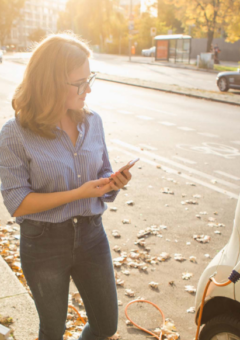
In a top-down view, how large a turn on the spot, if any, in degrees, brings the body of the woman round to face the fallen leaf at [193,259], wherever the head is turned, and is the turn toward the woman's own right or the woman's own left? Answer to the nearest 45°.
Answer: approximately 90° to the woman's own left

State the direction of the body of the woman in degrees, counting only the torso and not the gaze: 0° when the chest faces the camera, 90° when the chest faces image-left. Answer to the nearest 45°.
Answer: approximately 315°

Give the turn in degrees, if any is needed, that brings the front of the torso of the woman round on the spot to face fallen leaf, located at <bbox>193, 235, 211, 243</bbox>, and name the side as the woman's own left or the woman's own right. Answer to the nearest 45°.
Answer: approximately 90° to the woman's own left

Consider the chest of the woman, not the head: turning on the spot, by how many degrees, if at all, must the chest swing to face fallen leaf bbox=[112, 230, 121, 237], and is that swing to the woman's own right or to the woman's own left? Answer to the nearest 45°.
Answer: approximately 135° to the woman's own left

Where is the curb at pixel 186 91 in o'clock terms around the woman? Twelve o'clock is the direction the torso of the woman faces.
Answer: The curb is roughly at 8 o'clock from the woman.

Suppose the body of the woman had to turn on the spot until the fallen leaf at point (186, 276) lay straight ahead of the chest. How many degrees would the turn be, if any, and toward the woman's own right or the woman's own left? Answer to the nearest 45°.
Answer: approximately 90° to the woman's own left

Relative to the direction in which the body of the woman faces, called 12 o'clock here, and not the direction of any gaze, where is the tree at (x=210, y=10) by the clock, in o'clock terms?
The tree is roughly at 8 o'clock from the woman.

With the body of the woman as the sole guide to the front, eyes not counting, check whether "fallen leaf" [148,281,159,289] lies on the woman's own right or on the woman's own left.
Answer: on the woman's own left

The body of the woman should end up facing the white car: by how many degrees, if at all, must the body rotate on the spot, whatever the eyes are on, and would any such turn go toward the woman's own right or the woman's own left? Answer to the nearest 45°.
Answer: approximately 45° to the woman's own left

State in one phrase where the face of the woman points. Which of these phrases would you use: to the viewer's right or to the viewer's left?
to the viewer's right

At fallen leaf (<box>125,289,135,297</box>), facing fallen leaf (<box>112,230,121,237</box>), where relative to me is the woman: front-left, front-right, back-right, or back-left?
back-left

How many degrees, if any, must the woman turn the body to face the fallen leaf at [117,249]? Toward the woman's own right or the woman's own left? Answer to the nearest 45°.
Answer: approximately 135° to the woman's own left

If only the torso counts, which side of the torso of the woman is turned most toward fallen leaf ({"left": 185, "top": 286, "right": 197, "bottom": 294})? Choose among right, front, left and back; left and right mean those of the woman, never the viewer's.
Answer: left
